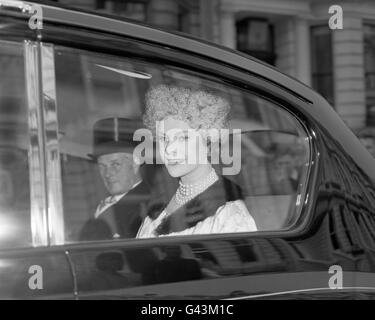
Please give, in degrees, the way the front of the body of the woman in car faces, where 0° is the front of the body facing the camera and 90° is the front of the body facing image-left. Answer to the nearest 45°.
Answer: approximately 45°

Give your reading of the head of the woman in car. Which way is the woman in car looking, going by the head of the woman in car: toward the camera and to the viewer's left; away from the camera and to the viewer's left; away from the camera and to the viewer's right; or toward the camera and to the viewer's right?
toward the camera and to the viewer's left

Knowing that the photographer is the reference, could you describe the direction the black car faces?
facing to the left of the viewer
